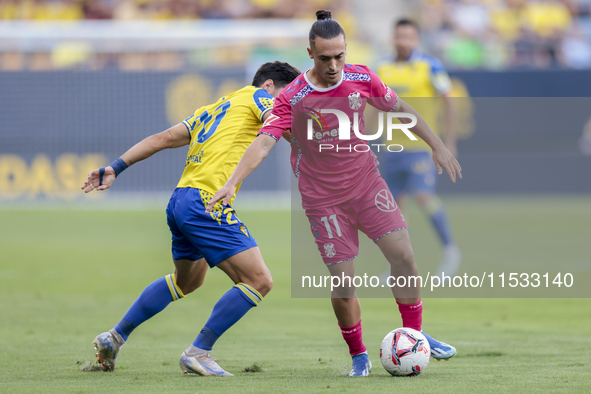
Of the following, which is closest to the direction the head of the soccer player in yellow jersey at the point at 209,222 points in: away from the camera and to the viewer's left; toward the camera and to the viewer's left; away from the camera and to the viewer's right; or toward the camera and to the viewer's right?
away from the camera and to the viewer's right

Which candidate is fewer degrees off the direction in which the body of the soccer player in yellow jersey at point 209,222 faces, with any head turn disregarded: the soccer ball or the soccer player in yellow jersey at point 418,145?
the soccer player in yellow jersey

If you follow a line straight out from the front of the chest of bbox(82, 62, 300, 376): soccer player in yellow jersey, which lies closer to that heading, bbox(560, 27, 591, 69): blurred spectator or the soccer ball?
the blurred spectator

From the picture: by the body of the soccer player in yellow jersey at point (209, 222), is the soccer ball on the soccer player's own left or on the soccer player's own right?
on the soccer player's own right

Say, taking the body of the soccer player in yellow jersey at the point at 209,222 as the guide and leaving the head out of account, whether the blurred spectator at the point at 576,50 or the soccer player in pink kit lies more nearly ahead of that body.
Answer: the blurred spectator

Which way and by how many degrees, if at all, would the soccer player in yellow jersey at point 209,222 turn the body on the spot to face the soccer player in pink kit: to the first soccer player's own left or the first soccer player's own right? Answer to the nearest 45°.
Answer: approximately 45° to the first soccer player's own right

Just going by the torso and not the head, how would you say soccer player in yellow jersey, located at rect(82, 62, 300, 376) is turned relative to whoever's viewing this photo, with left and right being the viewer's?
facing away from the viewer and to the right of the viewer
